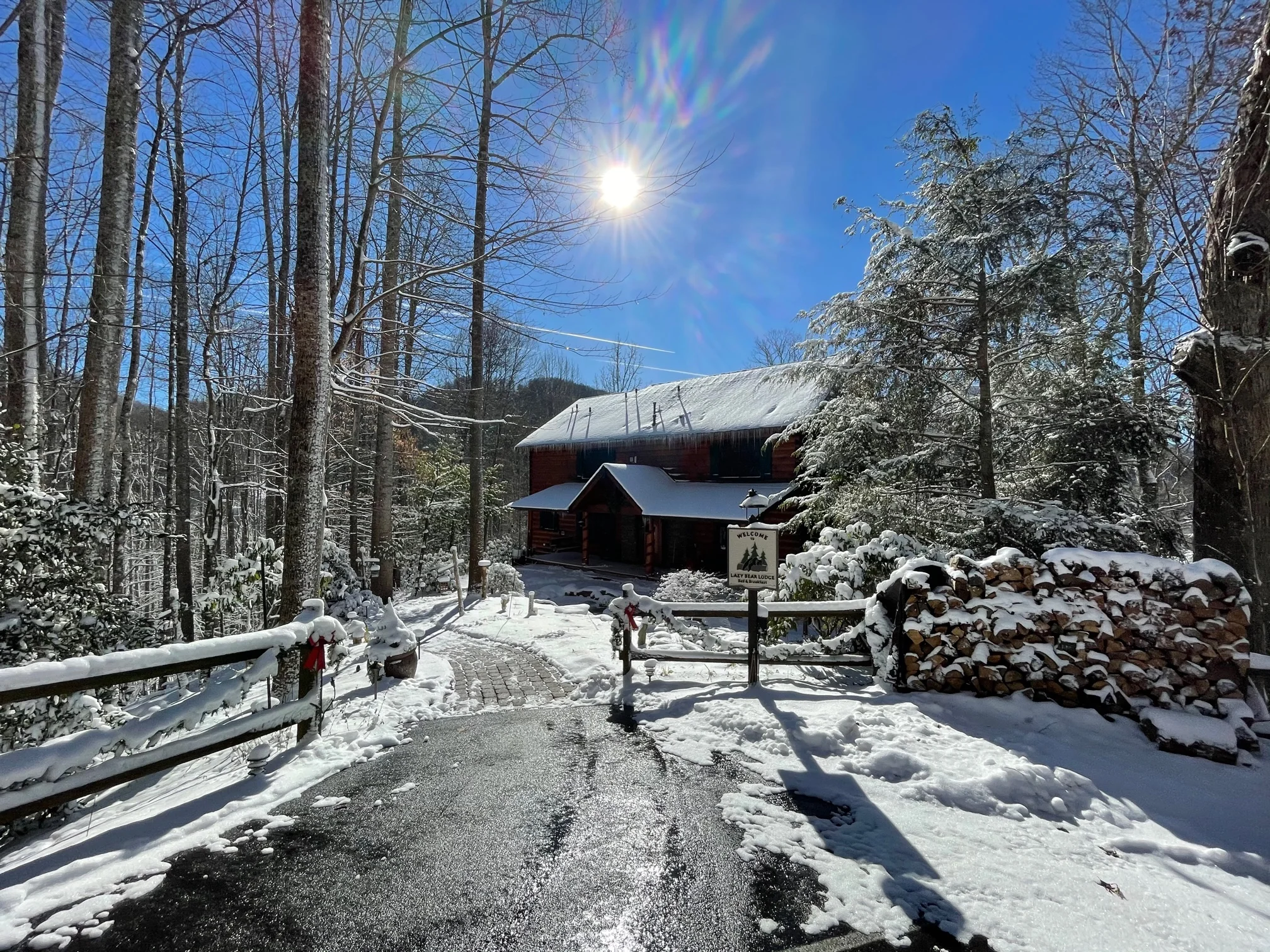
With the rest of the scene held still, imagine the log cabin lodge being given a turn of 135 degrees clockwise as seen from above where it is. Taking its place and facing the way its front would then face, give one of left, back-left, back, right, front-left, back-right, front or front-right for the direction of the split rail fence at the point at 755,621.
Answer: back

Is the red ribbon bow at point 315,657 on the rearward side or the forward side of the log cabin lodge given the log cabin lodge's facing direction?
on the forward side

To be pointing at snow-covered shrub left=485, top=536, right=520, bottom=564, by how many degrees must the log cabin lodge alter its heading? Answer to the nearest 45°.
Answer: approximately 45° to its right

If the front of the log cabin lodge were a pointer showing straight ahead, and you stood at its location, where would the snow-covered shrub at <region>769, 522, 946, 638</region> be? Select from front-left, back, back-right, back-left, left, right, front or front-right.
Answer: front-left

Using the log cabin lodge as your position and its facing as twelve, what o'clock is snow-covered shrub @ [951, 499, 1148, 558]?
The snow-covered shrub is roughly at 10 o'clock from the log cabin lodge.

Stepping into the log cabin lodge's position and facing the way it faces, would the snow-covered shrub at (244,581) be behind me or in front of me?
in front

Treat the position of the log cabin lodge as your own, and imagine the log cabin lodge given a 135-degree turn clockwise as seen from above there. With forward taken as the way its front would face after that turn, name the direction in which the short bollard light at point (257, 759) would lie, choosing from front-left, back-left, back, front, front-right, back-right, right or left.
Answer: back

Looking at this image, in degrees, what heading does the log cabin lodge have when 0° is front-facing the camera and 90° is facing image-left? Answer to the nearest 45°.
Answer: approximately 45°

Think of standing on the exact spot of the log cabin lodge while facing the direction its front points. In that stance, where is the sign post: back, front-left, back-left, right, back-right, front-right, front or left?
front-left

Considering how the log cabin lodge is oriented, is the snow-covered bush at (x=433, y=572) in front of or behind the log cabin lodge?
in front
